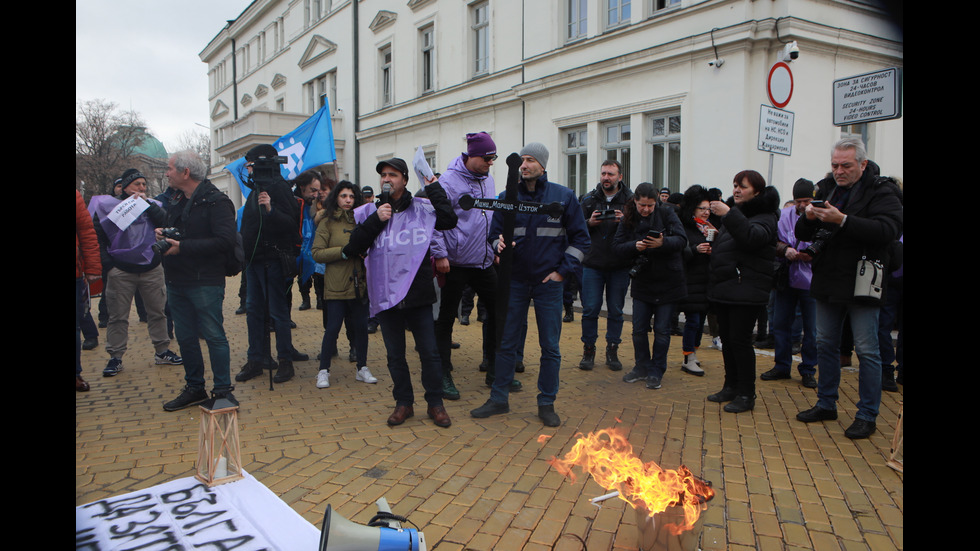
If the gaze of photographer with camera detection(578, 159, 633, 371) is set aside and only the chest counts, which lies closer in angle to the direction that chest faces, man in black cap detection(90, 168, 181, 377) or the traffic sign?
the man in black cap

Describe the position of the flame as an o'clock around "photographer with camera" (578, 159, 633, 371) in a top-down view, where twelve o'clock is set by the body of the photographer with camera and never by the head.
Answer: The flame is roughly at 12 o'clock from the photographer with camera.

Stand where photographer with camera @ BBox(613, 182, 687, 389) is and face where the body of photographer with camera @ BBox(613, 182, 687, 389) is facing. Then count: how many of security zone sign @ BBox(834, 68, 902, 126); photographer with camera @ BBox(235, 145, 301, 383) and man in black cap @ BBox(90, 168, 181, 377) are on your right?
2

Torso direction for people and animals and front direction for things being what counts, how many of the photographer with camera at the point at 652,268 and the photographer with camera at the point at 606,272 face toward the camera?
2

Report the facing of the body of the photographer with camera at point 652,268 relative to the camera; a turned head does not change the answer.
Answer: toward the camera

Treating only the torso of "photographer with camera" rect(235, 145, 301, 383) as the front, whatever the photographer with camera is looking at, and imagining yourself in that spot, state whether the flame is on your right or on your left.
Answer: on your left

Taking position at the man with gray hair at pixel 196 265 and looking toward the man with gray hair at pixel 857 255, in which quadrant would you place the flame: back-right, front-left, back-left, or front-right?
front-right

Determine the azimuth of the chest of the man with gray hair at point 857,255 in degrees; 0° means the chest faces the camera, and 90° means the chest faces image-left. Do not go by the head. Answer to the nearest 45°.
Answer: approximately 45°

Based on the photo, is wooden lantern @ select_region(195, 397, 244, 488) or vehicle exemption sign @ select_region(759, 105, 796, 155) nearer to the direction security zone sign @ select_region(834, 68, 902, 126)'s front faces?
the wooden lantern

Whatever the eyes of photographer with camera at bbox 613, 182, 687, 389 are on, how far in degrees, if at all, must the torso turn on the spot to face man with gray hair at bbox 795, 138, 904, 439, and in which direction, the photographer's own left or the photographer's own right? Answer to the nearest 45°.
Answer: approximately 45° to the photographer's own left

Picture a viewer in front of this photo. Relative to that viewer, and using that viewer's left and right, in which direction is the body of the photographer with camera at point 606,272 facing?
facing the viewer

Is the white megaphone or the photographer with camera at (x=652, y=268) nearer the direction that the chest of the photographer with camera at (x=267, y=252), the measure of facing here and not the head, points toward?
the white megaphone

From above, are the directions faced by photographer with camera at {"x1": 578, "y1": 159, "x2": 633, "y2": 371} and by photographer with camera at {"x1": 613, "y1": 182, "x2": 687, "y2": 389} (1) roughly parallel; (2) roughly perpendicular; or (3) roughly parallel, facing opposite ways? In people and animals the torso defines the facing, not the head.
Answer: roughly parallel
